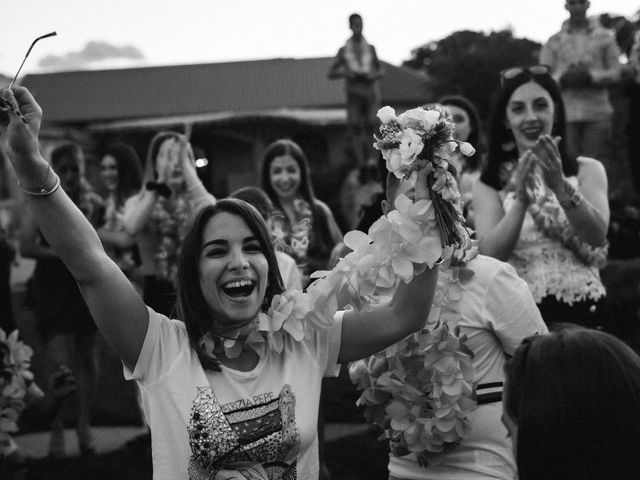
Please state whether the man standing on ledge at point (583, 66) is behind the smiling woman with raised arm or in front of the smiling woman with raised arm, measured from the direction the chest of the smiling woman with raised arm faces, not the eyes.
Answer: behind

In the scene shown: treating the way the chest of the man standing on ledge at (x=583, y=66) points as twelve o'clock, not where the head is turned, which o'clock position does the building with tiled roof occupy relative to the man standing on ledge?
The building with tiled roof is roughly at 5 o'clock from the man standing on ledge.

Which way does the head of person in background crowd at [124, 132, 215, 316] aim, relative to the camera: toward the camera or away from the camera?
toward the camera

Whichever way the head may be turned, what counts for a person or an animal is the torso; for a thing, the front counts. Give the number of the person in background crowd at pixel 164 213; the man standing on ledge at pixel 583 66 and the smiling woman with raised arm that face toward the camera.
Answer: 3

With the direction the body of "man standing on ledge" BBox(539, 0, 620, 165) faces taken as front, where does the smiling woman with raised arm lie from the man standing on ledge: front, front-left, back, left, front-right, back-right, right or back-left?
front

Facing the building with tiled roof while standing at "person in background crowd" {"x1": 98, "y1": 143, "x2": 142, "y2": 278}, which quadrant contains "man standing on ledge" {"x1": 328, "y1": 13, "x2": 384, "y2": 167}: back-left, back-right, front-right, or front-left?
front-right

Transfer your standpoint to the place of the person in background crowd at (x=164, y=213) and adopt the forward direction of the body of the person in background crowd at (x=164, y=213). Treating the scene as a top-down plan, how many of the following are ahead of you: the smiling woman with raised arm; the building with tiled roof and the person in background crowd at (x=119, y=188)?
1

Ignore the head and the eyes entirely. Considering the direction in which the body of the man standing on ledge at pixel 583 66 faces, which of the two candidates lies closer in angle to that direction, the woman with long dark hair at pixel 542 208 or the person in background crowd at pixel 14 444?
the woman with long dark hair

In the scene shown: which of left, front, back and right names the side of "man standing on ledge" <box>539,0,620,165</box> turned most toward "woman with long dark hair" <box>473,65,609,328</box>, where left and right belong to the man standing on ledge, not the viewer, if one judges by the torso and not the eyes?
front

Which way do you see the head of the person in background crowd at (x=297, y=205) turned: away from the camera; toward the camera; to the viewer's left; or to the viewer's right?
toward the camera

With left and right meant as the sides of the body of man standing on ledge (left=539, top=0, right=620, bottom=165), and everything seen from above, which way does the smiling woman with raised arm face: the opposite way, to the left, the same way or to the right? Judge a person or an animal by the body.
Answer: the same way

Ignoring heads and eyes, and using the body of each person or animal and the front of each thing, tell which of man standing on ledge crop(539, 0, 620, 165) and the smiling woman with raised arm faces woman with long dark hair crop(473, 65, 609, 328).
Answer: the man standing on ledge

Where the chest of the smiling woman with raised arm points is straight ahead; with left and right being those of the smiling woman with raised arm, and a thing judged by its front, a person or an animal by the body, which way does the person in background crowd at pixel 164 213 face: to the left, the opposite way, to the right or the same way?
the same way

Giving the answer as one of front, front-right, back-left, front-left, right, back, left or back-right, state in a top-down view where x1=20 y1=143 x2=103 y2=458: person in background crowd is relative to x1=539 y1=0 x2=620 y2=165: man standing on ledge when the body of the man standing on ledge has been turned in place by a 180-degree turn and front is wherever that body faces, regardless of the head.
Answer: back-left

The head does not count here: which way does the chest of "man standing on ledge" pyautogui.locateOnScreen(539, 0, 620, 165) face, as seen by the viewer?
toward the camera

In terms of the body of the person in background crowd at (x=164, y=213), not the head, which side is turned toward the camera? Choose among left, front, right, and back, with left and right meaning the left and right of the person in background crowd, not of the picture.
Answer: front
